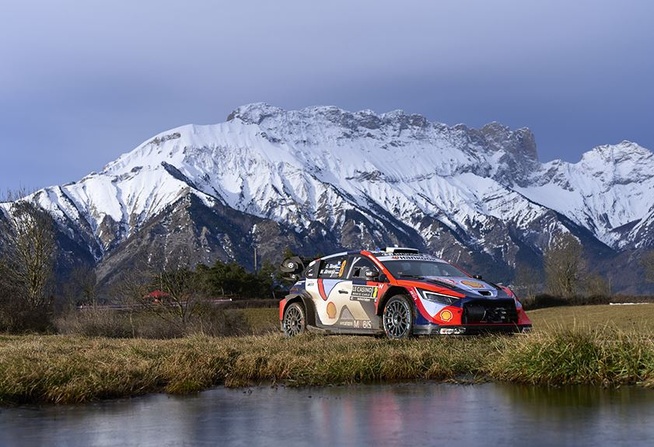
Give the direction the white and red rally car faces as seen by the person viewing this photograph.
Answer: facing the viewer and to the right of the viewer
